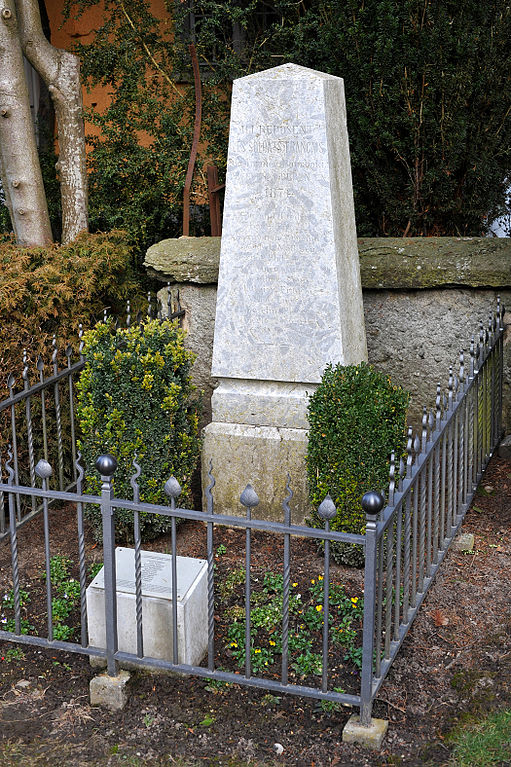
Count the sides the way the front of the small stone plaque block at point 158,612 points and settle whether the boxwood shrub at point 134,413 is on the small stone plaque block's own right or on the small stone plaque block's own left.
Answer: on the small stone plaque block's own right

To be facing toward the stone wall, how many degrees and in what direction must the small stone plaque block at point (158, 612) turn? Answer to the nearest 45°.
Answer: approximately 180°

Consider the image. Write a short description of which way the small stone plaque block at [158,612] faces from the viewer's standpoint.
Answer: facing the viewer and to the left of the viewer

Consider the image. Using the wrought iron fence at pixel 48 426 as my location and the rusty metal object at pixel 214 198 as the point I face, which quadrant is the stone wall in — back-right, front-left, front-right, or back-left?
front-right

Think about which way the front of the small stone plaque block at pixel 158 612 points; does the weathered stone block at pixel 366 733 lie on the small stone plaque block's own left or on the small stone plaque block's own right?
on the small stone plaque block's own left

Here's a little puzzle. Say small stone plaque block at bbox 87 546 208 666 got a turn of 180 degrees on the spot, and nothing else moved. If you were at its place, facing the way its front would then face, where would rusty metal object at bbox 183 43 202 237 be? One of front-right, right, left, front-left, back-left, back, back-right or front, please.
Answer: front-left

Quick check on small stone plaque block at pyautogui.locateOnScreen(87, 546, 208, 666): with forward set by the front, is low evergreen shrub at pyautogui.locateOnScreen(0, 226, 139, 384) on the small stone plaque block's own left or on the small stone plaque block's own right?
on the small stone plaque block's own right

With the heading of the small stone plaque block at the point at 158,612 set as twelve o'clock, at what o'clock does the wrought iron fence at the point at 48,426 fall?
The wrought iron fence is roughly at 4 o'clock from the small stone plaque block.

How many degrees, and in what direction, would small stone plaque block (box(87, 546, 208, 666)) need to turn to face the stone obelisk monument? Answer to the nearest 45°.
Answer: approximately 180°

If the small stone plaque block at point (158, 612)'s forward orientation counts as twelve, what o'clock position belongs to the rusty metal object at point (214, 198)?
The rusty metal object is roughly at 5 o'clock from the small stone plaque block.

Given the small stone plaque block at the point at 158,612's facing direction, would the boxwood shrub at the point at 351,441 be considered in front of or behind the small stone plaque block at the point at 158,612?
behind
